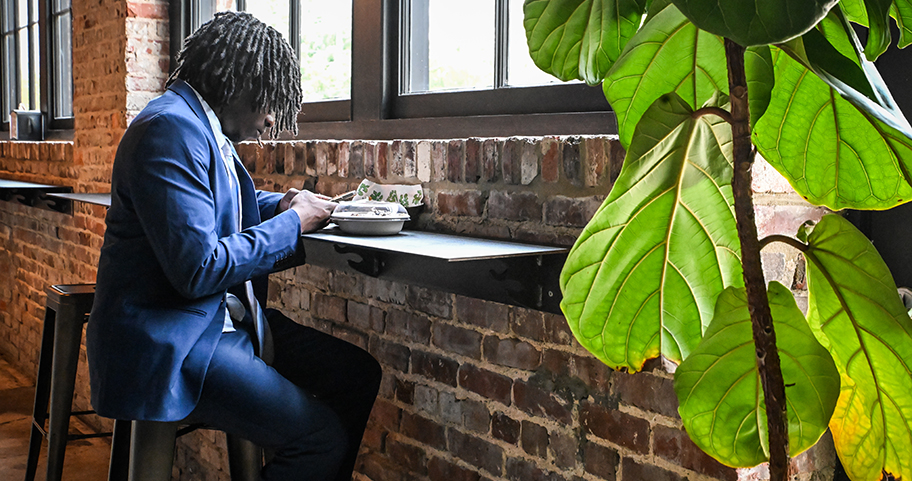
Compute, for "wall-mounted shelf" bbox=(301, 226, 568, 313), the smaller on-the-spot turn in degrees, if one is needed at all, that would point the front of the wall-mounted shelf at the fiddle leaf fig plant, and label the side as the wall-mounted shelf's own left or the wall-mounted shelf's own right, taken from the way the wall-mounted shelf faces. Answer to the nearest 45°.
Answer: approximately 45° to the wall-mounted shelf's own left

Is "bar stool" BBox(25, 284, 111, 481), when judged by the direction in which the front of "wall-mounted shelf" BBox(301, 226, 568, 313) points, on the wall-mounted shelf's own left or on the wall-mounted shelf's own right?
on the wall-mounted shelf's own right

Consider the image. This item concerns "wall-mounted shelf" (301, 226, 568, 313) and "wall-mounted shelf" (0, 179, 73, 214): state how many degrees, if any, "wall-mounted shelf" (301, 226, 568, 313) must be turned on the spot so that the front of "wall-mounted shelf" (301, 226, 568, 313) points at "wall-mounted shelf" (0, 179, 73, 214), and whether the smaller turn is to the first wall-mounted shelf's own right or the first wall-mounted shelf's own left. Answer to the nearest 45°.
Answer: approximately 90° to the first wall-mounted shelf's own right

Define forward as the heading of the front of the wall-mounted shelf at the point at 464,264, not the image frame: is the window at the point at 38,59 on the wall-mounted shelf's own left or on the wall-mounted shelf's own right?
on the wall-mounted shelf's own right

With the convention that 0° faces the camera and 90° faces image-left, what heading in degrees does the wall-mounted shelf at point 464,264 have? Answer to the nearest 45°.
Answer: approximately 45°

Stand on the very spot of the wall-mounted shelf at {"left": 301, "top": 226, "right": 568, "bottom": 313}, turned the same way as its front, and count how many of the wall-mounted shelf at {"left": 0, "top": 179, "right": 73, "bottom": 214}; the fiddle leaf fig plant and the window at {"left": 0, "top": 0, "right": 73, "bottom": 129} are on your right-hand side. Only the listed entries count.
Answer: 2

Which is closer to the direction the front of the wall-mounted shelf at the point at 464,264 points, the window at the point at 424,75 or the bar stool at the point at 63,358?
the bar stool
